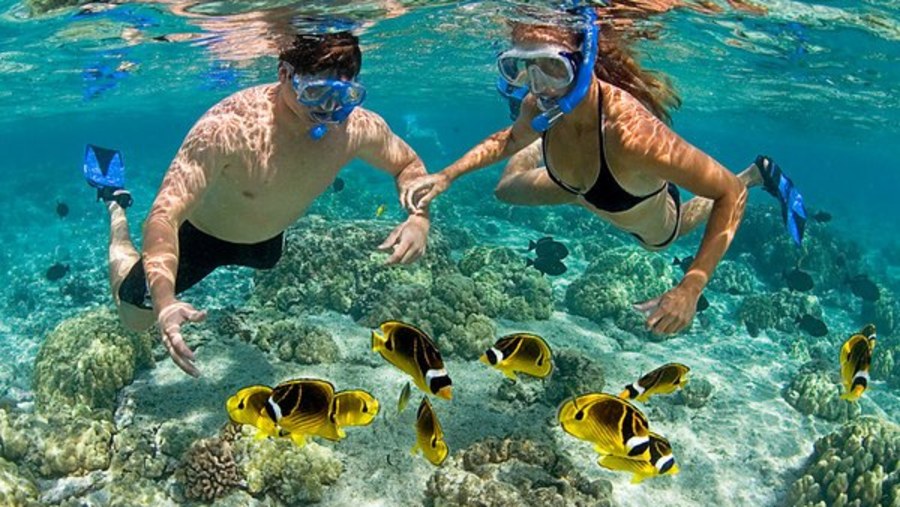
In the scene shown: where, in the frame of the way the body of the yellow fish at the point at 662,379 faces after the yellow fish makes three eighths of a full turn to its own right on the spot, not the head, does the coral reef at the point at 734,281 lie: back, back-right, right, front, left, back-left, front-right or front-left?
front-left

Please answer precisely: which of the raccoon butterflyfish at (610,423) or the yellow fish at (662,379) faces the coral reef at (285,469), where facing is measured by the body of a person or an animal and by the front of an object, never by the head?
the yellow fish

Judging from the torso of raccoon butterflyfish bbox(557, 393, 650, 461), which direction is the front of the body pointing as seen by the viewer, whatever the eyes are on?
to the viewer's right

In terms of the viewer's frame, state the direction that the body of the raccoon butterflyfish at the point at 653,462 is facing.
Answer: to the viewer's right

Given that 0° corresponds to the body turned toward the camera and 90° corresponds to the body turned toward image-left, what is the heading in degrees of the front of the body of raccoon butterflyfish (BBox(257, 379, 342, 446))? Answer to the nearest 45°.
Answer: approximately 90°

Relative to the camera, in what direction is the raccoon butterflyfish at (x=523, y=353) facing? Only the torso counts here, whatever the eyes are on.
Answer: to the viewer's left

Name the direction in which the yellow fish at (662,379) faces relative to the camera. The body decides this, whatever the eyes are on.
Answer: to the viewer's left

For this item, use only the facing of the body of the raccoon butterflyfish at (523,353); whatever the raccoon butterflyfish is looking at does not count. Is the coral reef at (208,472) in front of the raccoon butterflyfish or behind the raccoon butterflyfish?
in front

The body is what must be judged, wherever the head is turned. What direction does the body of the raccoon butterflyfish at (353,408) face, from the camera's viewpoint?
to the viewer's left
